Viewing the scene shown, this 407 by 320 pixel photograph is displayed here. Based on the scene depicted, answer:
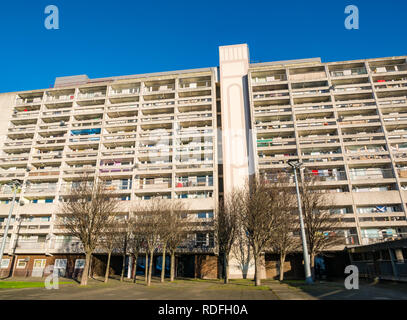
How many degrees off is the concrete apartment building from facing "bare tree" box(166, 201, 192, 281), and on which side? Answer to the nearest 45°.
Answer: approximately 45° to its right

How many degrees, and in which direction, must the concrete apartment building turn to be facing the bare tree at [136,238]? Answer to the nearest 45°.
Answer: approximately 45° to its right

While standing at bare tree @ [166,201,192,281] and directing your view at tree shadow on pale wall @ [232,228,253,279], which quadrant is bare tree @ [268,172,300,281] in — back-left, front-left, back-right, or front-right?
front-right

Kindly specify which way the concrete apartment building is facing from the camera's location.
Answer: facing the viewer

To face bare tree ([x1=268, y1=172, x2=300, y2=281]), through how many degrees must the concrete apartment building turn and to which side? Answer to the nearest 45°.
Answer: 0° — it already faces it

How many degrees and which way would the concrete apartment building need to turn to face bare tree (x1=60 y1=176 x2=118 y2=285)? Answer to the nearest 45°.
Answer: approximately 45° to its right

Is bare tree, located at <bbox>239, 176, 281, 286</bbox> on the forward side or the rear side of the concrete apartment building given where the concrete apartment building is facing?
on the forward side

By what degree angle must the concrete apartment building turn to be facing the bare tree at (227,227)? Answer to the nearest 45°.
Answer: approximately 45° to its right
